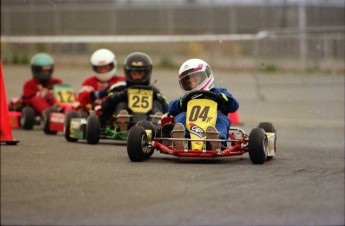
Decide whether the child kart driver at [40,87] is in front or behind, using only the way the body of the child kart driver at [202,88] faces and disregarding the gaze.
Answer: behind

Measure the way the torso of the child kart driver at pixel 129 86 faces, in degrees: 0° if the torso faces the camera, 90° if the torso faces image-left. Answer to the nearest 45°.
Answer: approximately 0°

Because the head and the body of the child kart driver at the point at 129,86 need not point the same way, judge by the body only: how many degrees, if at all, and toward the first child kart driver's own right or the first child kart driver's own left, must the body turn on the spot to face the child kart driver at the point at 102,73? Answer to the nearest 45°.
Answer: approximately 180°
